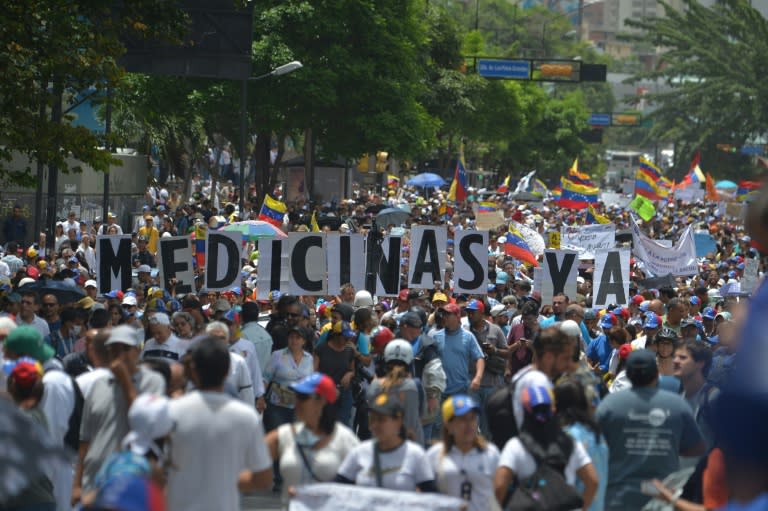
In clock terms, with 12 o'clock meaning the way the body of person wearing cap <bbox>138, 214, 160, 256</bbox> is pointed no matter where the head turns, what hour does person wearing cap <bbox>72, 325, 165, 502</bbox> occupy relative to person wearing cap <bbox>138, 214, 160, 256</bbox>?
person wearing cap <bbox>72, 325, 165, 502</bbox> is roughly at 12 o'clock from person wearing cap <bbox>138, 214, 160, 256</bbox>.

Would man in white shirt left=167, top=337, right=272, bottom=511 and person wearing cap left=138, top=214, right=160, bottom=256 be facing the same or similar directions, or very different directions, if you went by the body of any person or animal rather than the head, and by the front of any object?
very different directions

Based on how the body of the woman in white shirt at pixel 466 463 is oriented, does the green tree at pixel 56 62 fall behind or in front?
behind

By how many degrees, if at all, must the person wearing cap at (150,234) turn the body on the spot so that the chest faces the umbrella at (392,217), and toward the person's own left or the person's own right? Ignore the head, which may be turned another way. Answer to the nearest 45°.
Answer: approximately 135° to the person's own left

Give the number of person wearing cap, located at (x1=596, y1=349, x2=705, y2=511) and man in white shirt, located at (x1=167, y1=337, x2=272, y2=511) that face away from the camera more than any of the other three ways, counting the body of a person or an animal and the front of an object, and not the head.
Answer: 2

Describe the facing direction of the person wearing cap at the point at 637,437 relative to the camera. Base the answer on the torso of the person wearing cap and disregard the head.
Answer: away from the camera

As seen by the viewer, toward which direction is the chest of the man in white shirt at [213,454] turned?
away from the camera

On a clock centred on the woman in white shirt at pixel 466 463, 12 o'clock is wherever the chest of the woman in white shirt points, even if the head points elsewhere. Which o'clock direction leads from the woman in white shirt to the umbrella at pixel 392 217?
The umbrella is roughly at 6 o'clock from the woman in white shirt.

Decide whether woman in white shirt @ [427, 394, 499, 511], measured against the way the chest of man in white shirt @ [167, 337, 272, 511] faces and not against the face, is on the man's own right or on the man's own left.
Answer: on the man's own right

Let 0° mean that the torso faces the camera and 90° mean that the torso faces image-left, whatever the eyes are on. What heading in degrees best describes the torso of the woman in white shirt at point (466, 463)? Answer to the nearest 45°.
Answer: approximately 0°

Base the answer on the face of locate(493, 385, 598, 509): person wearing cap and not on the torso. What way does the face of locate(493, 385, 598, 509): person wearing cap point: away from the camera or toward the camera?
away from the camera

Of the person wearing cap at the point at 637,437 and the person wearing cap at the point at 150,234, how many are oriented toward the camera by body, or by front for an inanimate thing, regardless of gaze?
1
